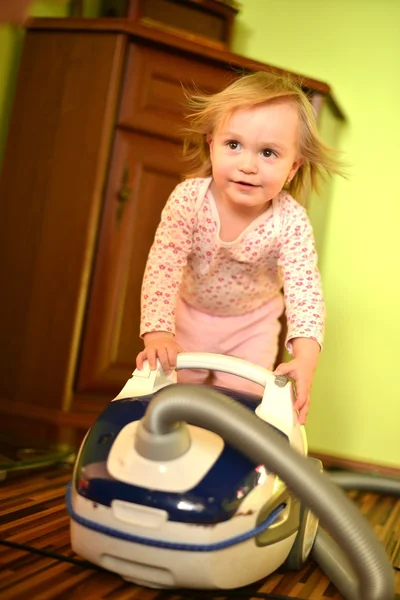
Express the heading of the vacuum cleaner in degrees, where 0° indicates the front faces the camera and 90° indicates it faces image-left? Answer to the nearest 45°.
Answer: approximately 45°

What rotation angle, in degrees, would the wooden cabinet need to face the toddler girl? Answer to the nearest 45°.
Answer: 0° — it already faces them

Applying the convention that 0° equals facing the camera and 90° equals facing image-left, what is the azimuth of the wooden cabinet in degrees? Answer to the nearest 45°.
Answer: approximately 315°

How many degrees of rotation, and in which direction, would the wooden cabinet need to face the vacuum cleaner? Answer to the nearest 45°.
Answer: approximately 45° to its right
